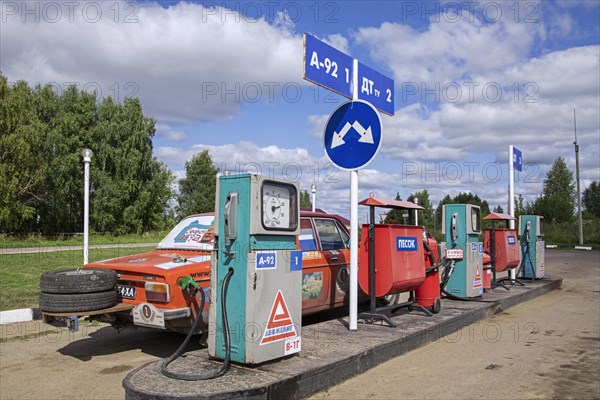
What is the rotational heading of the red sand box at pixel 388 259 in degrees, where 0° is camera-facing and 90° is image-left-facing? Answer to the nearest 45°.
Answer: approximately 315°

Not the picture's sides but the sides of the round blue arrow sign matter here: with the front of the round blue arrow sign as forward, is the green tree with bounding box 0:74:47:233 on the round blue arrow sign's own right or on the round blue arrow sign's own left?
on the round blue arrow sign's own right

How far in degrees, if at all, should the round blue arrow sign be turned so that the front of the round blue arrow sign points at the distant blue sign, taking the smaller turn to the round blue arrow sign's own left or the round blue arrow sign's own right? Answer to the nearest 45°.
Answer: approximately 180°

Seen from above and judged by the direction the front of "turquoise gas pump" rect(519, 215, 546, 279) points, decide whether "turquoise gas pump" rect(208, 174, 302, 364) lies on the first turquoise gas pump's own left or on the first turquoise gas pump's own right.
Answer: on the first turquoise gas pump's own right

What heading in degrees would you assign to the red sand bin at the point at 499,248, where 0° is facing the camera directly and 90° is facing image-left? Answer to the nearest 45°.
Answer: approximately 315°

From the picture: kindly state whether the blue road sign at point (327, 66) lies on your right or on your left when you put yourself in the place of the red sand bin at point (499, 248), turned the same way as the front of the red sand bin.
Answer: on your right
